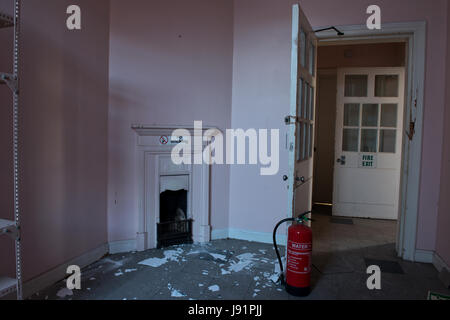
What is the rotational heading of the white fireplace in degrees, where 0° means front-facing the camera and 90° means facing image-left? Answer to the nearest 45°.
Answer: approximately 315°

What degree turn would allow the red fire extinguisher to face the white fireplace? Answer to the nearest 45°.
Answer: approximately 135° to its right

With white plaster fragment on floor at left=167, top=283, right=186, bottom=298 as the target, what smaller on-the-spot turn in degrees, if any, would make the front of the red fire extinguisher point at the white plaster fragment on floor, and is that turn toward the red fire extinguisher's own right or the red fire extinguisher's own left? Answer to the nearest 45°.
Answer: approximately 90° to the red fire extinguisher's own right

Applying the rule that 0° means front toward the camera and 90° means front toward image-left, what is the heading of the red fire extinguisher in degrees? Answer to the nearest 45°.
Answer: approximately 0°

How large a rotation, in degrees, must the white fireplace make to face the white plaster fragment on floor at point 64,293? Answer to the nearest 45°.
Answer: approximately 90° to its right

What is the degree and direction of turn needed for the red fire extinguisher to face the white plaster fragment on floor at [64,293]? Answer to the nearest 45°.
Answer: approximately 90° to its right
